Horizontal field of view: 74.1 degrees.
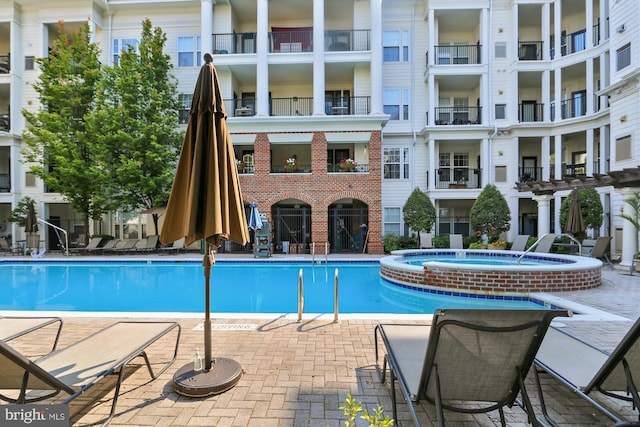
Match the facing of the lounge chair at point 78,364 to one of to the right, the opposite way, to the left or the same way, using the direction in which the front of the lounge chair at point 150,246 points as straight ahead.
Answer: the opposite way

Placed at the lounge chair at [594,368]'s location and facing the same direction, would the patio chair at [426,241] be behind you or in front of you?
in front

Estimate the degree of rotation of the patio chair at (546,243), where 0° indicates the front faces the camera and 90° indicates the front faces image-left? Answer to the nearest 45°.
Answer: approximately 45°

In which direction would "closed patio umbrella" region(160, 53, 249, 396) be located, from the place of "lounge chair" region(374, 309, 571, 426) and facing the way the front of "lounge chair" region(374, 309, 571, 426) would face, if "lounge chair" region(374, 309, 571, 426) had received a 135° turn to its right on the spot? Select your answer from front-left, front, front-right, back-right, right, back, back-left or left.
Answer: back

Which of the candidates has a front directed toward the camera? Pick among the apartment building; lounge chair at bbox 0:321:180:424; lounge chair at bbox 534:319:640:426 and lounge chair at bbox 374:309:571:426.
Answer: the apartment building

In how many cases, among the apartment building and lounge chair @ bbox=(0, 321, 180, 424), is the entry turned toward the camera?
1

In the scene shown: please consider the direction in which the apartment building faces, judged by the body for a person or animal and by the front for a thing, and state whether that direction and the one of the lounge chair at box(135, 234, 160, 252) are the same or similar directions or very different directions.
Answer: same or similar directions

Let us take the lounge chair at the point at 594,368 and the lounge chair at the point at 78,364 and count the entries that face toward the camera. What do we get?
0

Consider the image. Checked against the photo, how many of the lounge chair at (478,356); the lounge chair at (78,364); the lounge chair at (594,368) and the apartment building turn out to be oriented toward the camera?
1

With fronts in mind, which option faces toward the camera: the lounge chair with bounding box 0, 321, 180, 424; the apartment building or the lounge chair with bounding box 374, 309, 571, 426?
the apartment building

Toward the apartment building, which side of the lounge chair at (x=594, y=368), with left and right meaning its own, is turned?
front

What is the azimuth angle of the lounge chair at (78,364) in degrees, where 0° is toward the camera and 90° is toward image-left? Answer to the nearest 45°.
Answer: approximately 225°

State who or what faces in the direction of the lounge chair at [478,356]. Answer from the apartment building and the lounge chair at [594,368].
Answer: the apartment building

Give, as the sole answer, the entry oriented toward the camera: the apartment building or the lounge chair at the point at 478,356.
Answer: the apartment building

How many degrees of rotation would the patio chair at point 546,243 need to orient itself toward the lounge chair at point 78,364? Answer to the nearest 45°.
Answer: approximately 45° to its left

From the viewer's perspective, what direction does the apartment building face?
toward the camera

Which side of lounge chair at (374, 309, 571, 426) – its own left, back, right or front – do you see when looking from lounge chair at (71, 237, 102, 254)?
front

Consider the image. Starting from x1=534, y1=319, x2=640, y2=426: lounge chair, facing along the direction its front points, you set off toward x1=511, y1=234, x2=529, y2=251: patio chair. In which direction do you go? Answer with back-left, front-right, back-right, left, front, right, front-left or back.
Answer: front-right

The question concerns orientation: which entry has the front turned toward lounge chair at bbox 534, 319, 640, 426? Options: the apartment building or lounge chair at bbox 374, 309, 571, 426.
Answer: the apartment building
